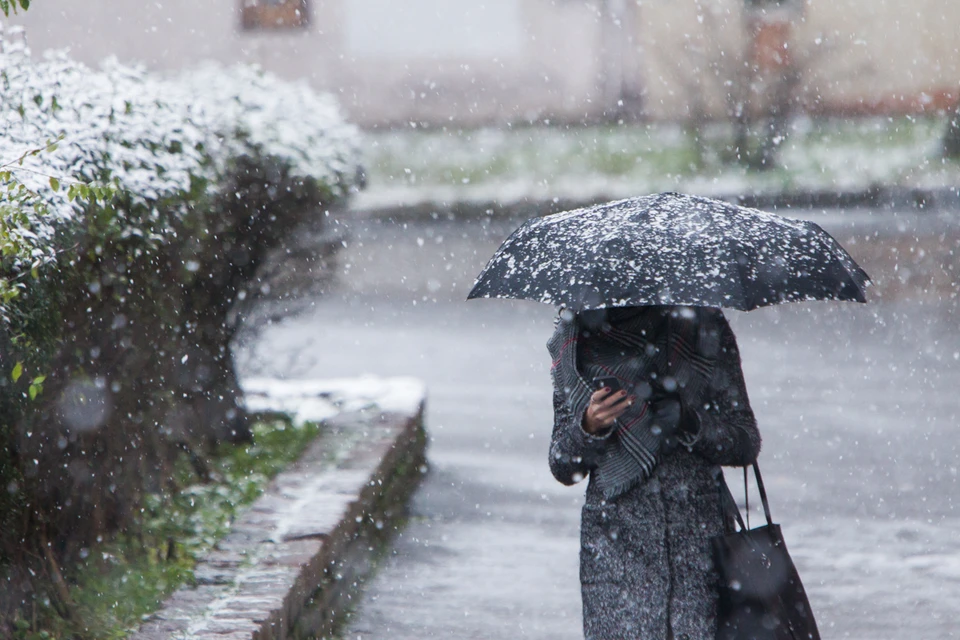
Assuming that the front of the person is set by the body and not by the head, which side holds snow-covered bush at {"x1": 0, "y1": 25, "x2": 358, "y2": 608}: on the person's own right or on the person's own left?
on the person's own right

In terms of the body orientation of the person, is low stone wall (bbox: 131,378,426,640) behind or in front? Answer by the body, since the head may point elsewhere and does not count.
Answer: behind

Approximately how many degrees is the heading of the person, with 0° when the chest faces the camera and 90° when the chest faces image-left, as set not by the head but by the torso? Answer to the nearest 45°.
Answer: approximately 0°
